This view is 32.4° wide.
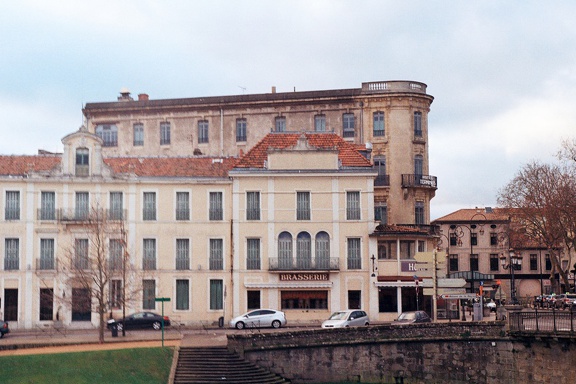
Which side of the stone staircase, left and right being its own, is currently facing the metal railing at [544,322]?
left

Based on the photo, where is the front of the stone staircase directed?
toward the camera
